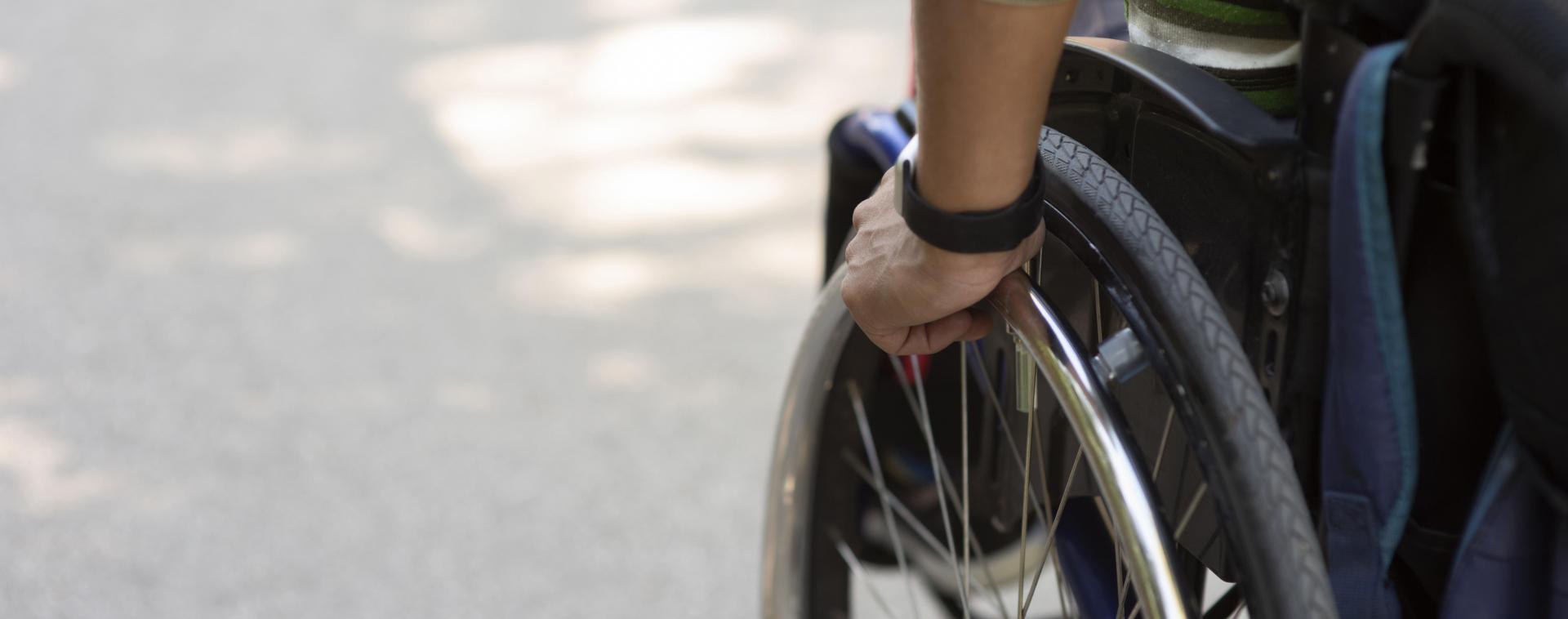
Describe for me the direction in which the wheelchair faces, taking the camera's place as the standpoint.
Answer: facing away from the viewer and to the left of the viewer
